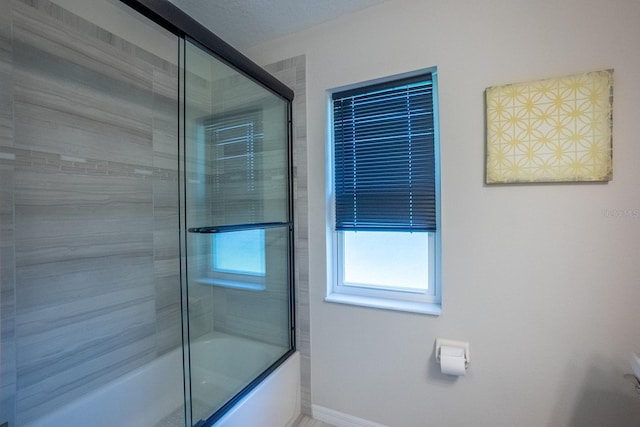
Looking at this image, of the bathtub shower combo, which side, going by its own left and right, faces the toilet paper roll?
front

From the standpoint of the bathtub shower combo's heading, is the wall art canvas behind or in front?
in front

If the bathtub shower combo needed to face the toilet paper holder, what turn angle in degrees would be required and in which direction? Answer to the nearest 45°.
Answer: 0° — it already faces it

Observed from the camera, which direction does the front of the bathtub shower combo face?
facing the viewer and to the right of the viewer

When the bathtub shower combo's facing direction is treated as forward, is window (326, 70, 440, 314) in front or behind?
in front
